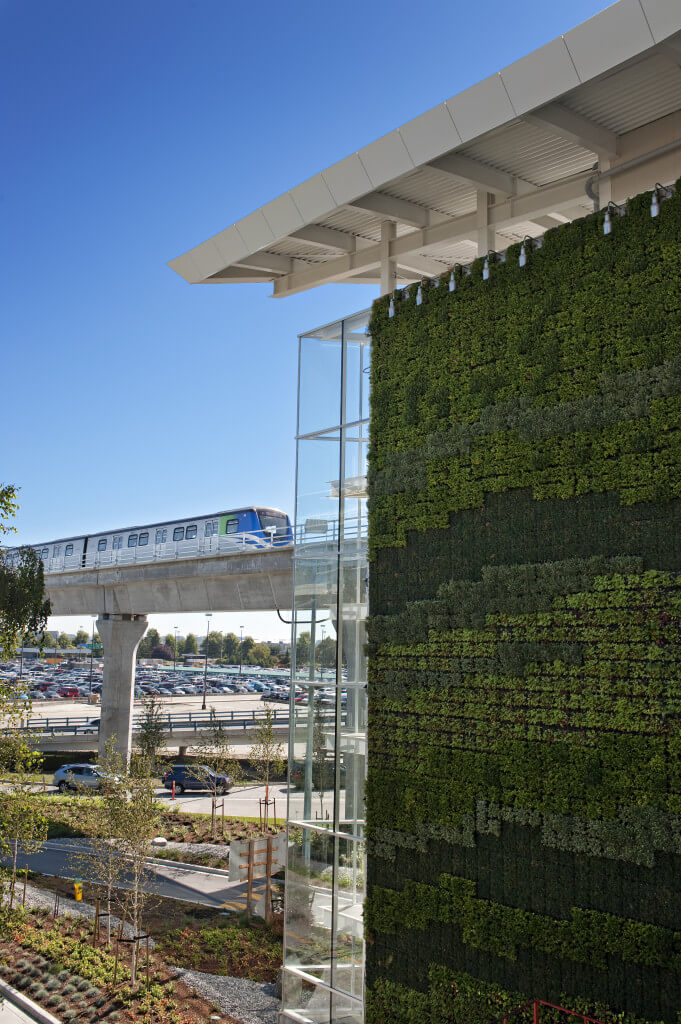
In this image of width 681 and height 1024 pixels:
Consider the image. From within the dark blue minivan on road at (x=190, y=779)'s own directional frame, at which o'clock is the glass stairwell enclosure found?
The glass stairwell enclosure is roughly at 3 o'clock from the dark blue minivan on road.

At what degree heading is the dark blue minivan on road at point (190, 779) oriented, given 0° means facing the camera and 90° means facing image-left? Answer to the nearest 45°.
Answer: approximately 270°

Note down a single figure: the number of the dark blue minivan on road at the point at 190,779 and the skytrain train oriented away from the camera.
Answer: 0

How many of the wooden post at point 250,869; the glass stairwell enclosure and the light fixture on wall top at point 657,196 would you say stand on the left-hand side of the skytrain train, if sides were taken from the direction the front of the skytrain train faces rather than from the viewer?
0

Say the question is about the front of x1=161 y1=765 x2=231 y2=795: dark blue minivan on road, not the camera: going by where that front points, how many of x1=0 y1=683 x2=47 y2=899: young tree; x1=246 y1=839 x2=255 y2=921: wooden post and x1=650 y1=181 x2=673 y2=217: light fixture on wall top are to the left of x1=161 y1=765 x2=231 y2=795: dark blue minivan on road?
0

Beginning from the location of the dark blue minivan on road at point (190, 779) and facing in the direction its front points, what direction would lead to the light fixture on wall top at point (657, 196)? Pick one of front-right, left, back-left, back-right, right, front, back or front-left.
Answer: right

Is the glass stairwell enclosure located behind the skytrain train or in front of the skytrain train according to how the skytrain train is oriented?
in front

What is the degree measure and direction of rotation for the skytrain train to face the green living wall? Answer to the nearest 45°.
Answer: approximately 45° to its right

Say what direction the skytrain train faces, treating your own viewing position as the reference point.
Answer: facing the viewer and to the right of the viewer

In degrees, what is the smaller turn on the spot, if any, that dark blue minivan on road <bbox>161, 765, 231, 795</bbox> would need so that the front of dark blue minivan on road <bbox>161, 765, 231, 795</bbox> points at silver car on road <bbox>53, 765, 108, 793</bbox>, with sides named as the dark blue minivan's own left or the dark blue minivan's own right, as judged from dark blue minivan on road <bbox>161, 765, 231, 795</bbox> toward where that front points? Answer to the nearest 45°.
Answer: approximately 180°

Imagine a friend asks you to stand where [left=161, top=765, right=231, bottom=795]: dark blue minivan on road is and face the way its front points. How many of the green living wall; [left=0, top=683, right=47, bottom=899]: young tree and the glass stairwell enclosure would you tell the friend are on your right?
3
